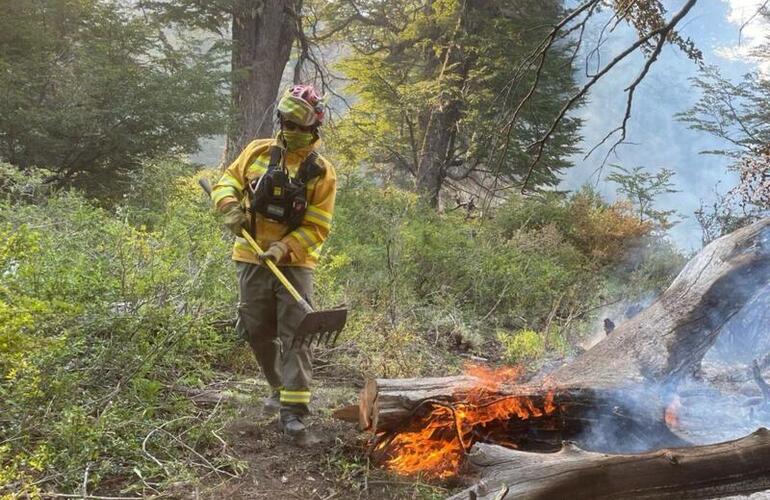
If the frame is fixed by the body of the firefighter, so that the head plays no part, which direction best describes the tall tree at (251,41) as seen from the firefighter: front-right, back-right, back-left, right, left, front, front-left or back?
back

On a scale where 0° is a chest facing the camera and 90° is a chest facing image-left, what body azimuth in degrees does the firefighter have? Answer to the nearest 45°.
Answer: approximately 0°

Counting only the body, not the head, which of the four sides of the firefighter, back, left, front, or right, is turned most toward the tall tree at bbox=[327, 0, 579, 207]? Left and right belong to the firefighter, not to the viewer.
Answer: back

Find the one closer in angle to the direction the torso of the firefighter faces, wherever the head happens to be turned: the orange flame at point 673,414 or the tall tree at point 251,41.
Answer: the orange flame

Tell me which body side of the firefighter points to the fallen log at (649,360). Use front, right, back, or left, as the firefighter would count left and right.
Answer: left

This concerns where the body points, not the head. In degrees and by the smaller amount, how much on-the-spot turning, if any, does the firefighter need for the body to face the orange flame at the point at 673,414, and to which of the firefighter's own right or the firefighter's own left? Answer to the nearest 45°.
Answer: approximately 90° to the firefighter's own left

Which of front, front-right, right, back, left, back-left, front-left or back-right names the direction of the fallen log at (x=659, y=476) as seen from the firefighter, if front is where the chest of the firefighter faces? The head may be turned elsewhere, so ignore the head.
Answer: front-left

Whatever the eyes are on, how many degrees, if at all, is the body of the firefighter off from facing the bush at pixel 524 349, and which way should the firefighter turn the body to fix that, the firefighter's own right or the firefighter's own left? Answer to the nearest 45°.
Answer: approximately 135° to the firefighter's own left

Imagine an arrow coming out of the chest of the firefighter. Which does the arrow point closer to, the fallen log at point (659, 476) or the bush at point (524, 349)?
the fallen log
